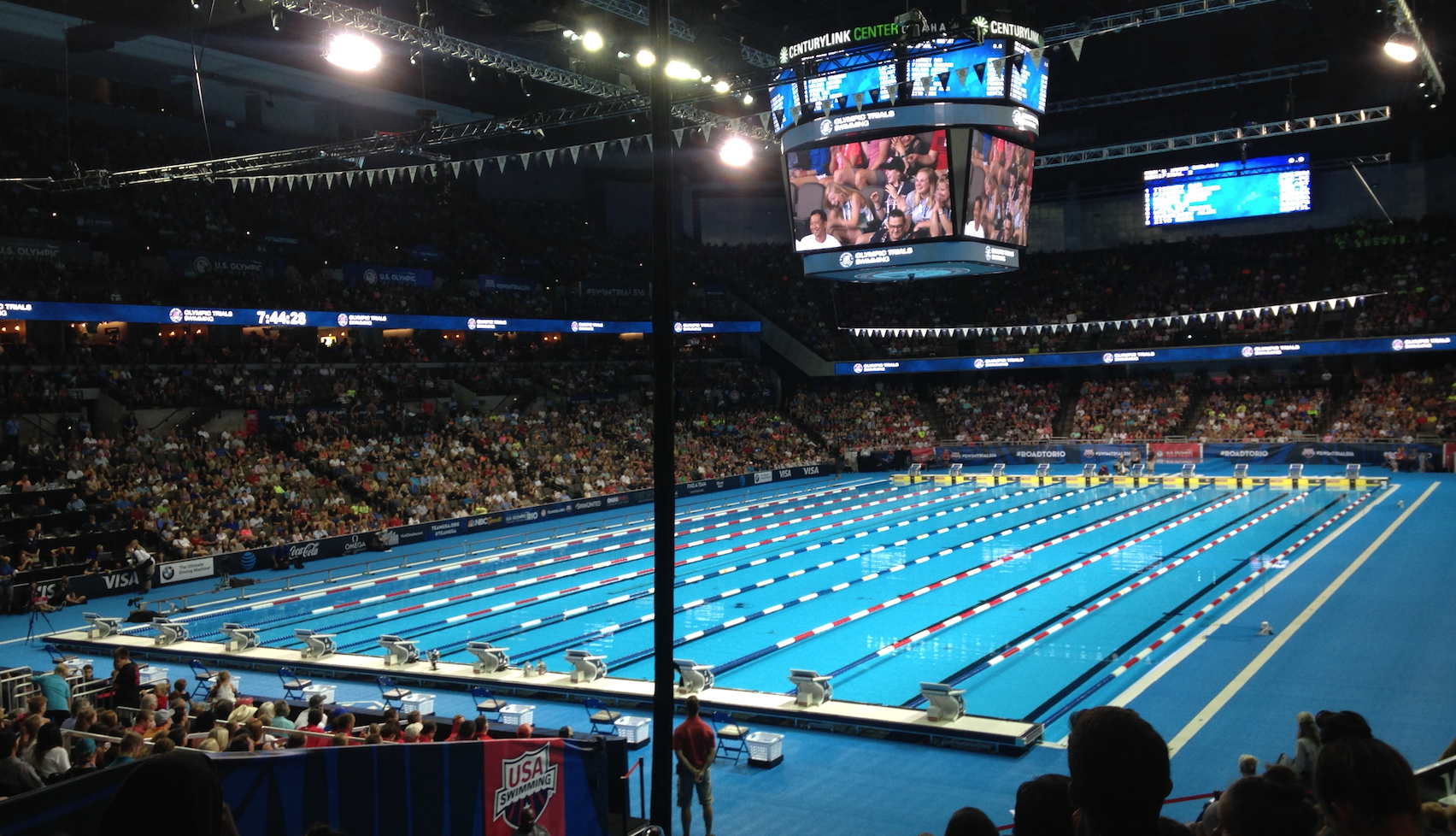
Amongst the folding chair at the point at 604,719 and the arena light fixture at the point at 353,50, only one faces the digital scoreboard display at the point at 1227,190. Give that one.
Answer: the folding chair

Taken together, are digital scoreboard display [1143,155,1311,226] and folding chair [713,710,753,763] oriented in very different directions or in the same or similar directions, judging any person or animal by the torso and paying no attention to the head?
very different directions

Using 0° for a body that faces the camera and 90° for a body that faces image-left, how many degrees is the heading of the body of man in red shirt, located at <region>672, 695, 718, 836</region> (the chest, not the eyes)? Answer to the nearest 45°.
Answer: approximately 180°

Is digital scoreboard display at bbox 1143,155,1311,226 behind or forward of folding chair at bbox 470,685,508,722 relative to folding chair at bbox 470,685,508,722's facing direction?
forward

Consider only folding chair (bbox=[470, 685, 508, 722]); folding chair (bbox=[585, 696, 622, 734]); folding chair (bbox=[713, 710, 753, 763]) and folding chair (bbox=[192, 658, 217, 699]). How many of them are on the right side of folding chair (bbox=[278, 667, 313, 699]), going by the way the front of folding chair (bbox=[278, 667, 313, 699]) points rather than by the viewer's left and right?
3

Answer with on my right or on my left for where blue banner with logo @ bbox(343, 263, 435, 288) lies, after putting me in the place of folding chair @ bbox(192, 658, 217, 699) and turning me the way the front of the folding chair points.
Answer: on my left

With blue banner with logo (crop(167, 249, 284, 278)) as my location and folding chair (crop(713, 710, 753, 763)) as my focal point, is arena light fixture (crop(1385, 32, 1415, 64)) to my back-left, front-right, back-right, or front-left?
front-left

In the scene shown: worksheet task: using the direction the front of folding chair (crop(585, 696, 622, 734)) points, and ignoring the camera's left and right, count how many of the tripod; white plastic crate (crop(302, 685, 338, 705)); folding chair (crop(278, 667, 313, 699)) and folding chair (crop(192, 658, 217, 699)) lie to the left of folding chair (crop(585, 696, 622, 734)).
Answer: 4
